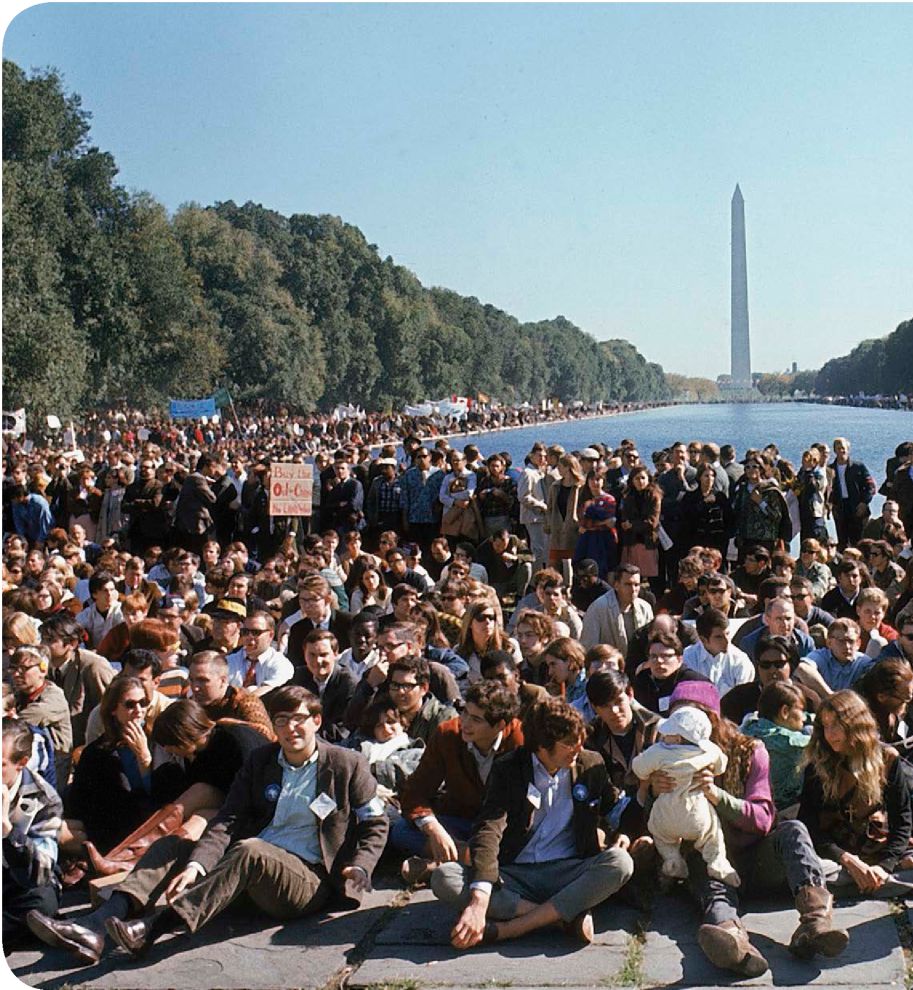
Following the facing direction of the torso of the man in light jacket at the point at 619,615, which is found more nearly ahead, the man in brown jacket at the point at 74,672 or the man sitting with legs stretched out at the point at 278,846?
the man sitting with legs stretched out

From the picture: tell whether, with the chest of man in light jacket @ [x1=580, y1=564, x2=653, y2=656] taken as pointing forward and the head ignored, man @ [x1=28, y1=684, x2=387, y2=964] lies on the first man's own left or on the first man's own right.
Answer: on the first man's own right

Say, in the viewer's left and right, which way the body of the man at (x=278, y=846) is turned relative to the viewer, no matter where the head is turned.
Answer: facing the viewer and to the left of the viewer

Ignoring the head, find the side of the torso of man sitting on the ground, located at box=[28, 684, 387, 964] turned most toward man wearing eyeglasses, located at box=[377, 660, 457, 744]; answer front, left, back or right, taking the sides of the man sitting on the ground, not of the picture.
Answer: back

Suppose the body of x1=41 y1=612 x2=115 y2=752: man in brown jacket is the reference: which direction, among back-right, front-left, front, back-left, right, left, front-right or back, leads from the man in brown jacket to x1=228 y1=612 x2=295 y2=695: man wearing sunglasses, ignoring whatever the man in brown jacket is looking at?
back-left

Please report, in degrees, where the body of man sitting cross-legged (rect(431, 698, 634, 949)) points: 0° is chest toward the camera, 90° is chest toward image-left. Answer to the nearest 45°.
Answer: approximately 0°

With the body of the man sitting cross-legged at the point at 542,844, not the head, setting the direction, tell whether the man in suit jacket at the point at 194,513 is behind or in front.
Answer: behind

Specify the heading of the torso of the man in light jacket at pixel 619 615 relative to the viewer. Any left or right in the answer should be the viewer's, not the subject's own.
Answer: facing the viewer and to the right of the viewer

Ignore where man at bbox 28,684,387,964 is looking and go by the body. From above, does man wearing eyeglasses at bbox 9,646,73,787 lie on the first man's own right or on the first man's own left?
on the first man's own right

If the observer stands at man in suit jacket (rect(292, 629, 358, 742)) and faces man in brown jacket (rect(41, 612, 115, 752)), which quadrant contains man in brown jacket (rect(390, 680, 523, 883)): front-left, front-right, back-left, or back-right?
back-left
